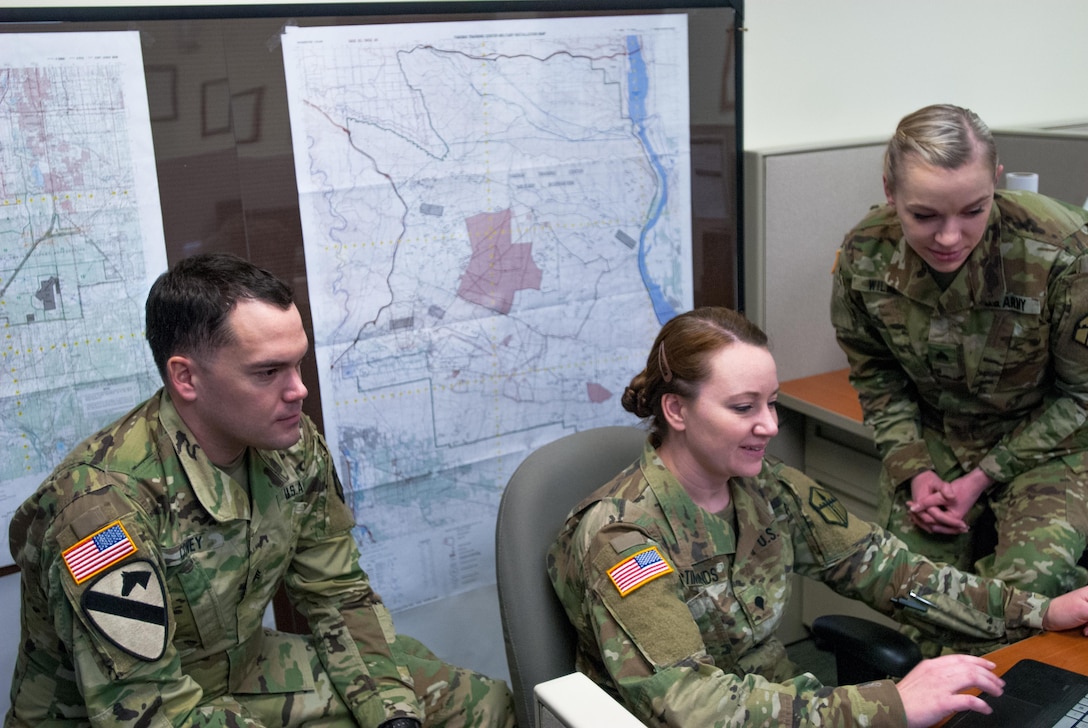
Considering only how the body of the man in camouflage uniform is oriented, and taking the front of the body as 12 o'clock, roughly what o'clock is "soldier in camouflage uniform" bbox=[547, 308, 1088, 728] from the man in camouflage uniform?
The soldier in camouflage uniform is roughly at 11 o'clock from the man in camouflage uniform.

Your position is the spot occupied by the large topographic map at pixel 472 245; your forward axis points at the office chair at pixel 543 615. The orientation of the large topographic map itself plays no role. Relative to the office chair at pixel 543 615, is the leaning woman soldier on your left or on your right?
left

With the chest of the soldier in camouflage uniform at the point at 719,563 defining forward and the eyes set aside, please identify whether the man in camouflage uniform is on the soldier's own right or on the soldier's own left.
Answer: on the soldier's own right

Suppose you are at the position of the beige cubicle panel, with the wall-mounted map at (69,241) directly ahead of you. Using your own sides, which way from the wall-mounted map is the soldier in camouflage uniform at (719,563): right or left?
left

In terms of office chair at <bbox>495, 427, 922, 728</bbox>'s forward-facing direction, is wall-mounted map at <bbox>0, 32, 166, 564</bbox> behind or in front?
behind

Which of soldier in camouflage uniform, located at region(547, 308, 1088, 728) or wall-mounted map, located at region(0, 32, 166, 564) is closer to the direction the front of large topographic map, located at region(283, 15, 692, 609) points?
the soldier in camouflage uniform

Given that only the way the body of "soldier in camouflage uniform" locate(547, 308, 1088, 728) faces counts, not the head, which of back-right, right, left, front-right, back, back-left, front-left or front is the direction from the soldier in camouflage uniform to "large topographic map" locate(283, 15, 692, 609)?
back

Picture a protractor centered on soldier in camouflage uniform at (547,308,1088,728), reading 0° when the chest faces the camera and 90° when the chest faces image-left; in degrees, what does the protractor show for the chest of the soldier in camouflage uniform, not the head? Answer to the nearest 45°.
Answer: approximately 315°

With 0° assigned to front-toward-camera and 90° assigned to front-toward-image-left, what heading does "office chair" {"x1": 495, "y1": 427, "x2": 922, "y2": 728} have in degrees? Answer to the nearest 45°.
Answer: approximately 315°

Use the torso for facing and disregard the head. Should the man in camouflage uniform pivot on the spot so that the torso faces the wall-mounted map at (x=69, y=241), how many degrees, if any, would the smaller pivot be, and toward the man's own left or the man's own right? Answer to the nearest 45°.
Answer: approximately 135° to the man's own left

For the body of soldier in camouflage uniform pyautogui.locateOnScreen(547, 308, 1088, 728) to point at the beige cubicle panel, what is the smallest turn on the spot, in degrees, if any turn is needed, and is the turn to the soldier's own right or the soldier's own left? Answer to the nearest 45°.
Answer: approximately 135° to the soldier's own left

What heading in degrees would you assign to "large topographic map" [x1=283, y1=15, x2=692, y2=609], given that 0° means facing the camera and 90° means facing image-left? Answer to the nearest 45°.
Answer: approximately 0°

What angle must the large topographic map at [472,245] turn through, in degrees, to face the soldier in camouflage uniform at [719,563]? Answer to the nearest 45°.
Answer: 0° — it already faces them
